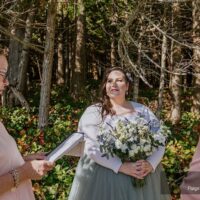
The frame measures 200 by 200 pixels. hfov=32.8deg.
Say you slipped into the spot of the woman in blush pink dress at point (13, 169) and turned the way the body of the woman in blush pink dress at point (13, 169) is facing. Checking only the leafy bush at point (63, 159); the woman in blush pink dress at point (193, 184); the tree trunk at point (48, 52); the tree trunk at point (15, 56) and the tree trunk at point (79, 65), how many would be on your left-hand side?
4

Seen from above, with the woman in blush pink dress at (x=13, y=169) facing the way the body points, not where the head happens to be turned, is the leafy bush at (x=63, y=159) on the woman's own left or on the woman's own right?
on the woman's own left

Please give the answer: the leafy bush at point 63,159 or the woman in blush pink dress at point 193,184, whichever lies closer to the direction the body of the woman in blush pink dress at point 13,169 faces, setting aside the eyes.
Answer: the woman in blush pink dress

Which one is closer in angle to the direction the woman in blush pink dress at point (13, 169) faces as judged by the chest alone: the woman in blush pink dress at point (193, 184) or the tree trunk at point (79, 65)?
the woman in blush pink dress

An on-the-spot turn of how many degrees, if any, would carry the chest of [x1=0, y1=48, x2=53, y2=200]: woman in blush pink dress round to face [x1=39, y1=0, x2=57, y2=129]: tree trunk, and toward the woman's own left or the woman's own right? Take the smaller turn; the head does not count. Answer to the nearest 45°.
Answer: approximately 90° to the woman's own left

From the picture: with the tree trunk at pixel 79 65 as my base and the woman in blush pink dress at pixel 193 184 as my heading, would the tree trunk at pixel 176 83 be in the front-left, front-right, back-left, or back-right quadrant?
front-left

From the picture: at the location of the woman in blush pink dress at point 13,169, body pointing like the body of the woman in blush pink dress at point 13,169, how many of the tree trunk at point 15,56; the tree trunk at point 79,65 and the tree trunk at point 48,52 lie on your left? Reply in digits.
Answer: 3

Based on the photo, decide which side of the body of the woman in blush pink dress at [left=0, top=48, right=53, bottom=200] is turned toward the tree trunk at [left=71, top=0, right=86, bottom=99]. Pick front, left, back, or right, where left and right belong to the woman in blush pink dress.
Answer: left

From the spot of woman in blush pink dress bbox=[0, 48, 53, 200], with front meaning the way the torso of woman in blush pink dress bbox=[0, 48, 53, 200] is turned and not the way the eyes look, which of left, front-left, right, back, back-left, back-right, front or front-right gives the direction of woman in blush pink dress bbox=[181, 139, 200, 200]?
front-right

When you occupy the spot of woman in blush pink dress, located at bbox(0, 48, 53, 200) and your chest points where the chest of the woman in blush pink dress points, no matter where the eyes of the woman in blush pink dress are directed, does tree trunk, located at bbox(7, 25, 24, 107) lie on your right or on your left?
on your left

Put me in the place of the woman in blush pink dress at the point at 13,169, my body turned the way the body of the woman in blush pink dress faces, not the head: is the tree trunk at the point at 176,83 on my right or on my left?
on my left

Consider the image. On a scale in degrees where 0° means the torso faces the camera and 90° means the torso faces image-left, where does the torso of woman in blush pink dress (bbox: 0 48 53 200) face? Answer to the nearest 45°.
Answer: approximately 270°
